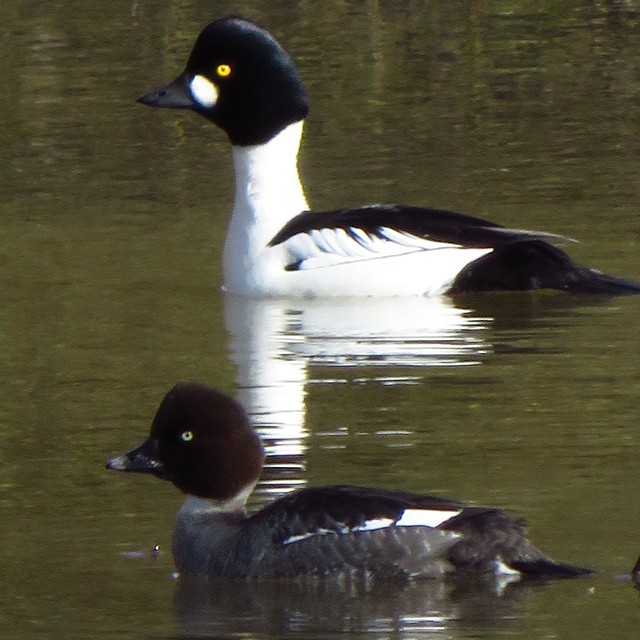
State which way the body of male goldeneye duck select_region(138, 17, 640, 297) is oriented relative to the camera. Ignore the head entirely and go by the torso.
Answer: to the viewer's left

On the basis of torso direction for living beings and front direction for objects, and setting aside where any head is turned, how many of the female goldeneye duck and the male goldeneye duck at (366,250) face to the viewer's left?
2

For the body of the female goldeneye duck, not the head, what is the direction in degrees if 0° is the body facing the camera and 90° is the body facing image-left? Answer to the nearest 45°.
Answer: approximately 90°

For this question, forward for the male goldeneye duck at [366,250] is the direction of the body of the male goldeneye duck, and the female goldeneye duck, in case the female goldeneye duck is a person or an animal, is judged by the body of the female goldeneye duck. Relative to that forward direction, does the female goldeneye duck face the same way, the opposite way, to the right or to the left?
the same way

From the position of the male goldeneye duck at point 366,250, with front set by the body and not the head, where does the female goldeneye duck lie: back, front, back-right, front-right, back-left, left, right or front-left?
left

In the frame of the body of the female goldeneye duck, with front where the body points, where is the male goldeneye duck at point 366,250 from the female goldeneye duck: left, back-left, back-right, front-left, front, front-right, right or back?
right
